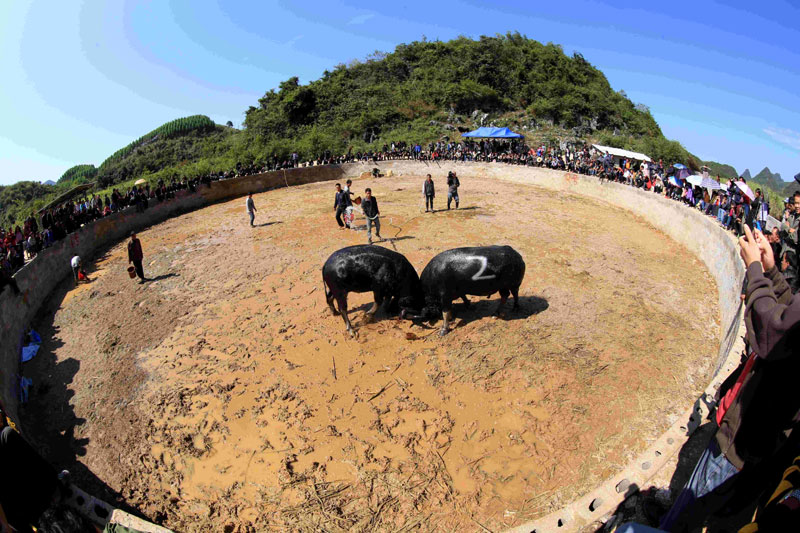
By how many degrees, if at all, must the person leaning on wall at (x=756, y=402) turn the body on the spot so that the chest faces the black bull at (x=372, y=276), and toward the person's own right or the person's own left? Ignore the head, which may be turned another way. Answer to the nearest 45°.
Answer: approximately 45° to the person's own right

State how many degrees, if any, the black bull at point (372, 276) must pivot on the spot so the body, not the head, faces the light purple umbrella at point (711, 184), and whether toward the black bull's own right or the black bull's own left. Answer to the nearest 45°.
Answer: approximately 45° to the black bull's own left

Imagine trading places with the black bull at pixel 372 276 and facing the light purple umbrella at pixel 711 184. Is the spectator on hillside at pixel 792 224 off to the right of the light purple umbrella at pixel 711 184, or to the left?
right

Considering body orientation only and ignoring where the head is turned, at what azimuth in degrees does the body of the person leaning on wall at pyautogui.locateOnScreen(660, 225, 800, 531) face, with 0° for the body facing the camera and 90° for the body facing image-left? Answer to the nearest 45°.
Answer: approximately 90°

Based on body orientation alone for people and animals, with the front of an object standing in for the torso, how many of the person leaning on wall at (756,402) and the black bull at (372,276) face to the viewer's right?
1

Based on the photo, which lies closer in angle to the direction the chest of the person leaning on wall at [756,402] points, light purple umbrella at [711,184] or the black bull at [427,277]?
the black bull

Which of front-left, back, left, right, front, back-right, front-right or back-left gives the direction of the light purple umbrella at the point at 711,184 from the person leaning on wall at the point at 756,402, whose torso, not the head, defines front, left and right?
right

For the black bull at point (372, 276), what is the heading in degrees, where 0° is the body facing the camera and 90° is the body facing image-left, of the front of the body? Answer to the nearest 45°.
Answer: approximately 270°
